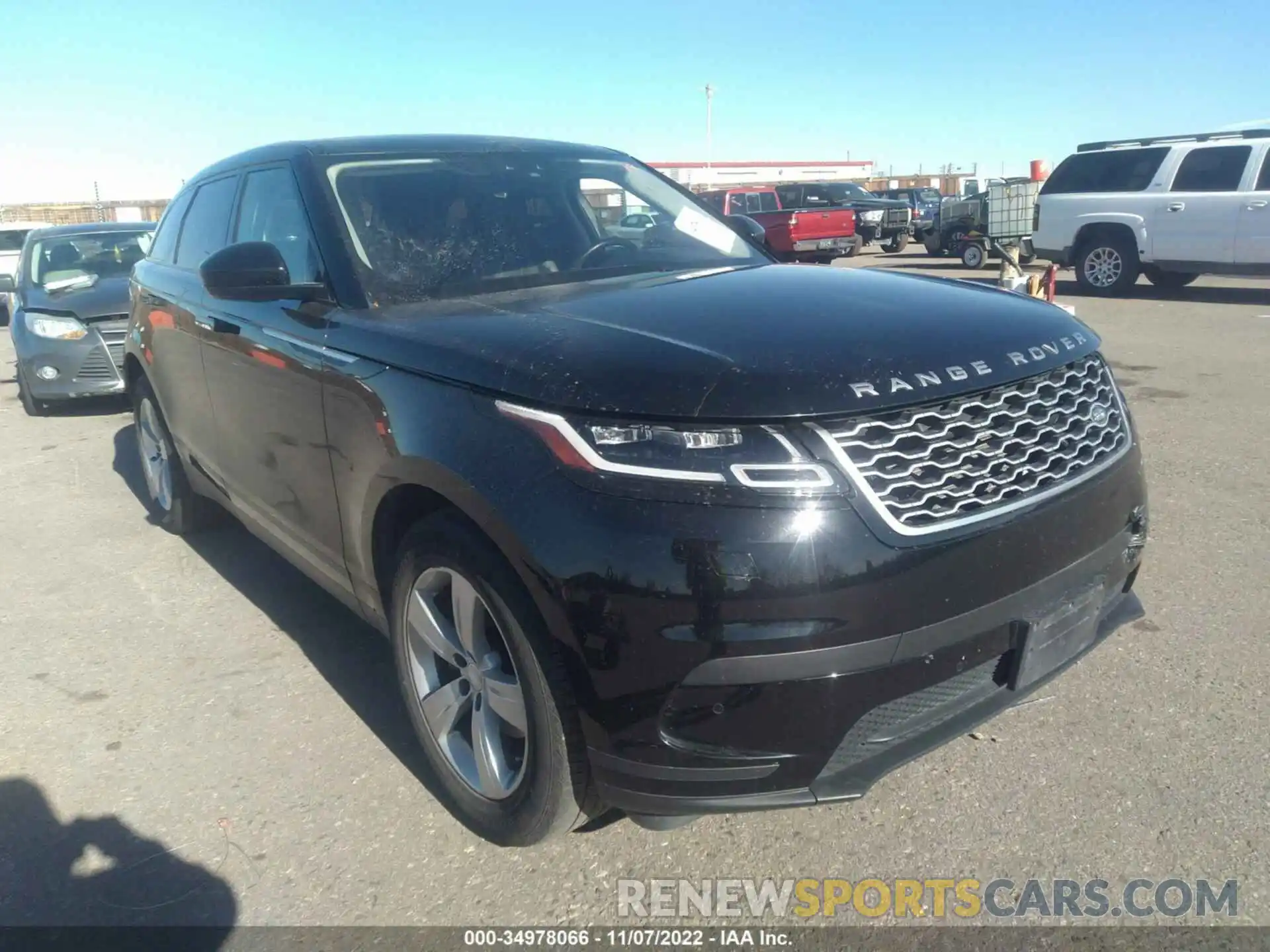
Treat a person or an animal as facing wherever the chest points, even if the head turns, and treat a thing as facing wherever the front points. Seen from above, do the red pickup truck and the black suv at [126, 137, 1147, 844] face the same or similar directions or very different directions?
very different directions

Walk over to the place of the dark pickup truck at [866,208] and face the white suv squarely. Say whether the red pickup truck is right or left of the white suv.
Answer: right

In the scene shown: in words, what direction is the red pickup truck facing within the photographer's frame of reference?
facing away from the viewer and to the left of the viewer

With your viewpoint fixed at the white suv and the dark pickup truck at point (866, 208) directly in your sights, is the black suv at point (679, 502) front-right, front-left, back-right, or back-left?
back-left

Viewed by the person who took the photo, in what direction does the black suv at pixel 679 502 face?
facing the viewer and to the right of the viewer

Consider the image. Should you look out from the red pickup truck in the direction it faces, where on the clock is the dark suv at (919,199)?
The dark suv is roughly at 2 o'clock from the red pickup truck.

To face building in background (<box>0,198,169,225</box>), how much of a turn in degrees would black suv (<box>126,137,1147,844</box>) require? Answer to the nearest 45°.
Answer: approximately 180°

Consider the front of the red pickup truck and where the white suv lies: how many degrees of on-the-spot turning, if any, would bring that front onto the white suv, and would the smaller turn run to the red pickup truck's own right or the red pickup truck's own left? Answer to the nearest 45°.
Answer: approximately 180°
